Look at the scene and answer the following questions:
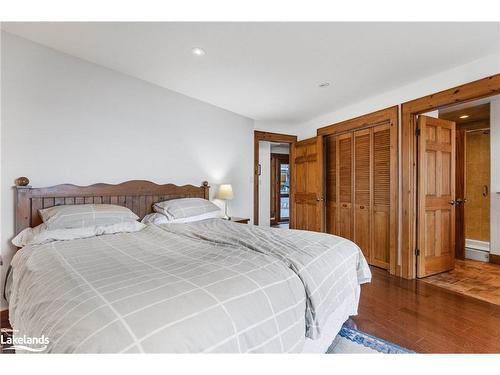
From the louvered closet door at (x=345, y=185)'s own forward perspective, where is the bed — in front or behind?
in front

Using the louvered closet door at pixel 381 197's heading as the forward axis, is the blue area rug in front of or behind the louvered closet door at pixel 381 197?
in front

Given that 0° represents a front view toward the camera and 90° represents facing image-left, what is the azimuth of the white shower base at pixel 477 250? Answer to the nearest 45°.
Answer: approximately 45°

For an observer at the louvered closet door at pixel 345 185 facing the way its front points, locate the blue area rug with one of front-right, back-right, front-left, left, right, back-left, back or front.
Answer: front-left

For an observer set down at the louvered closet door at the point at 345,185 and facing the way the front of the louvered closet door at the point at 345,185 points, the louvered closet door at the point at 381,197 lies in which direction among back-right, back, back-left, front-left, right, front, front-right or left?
left

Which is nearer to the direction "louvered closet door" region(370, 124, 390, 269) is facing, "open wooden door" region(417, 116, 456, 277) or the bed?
the bed

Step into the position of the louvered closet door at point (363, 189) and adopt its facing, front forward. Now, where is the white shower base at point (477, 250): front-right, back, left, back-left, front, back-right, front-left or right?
back

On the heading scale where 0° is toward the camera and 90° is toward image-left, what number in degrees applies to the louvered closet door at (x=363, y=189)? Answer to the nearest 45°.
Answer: approximately 45°

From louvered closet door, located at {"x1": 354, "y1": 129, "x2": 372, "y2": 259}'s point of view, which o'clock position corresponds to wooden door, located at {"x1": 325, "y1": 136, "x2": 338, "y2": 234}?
The wooden door is roughly at 3 o'clock from the louvered closet door.
